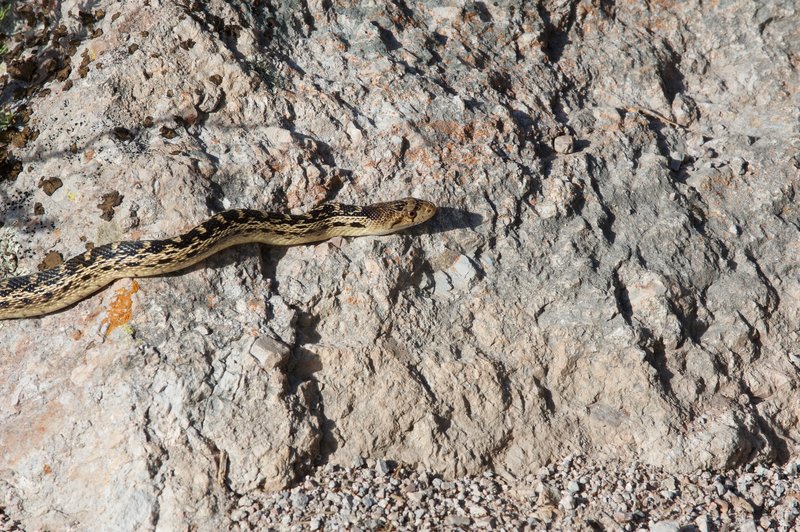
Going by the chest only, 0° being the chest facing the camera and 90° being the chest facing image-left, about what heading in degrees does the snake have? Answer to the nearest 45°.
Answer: approximately 270°
